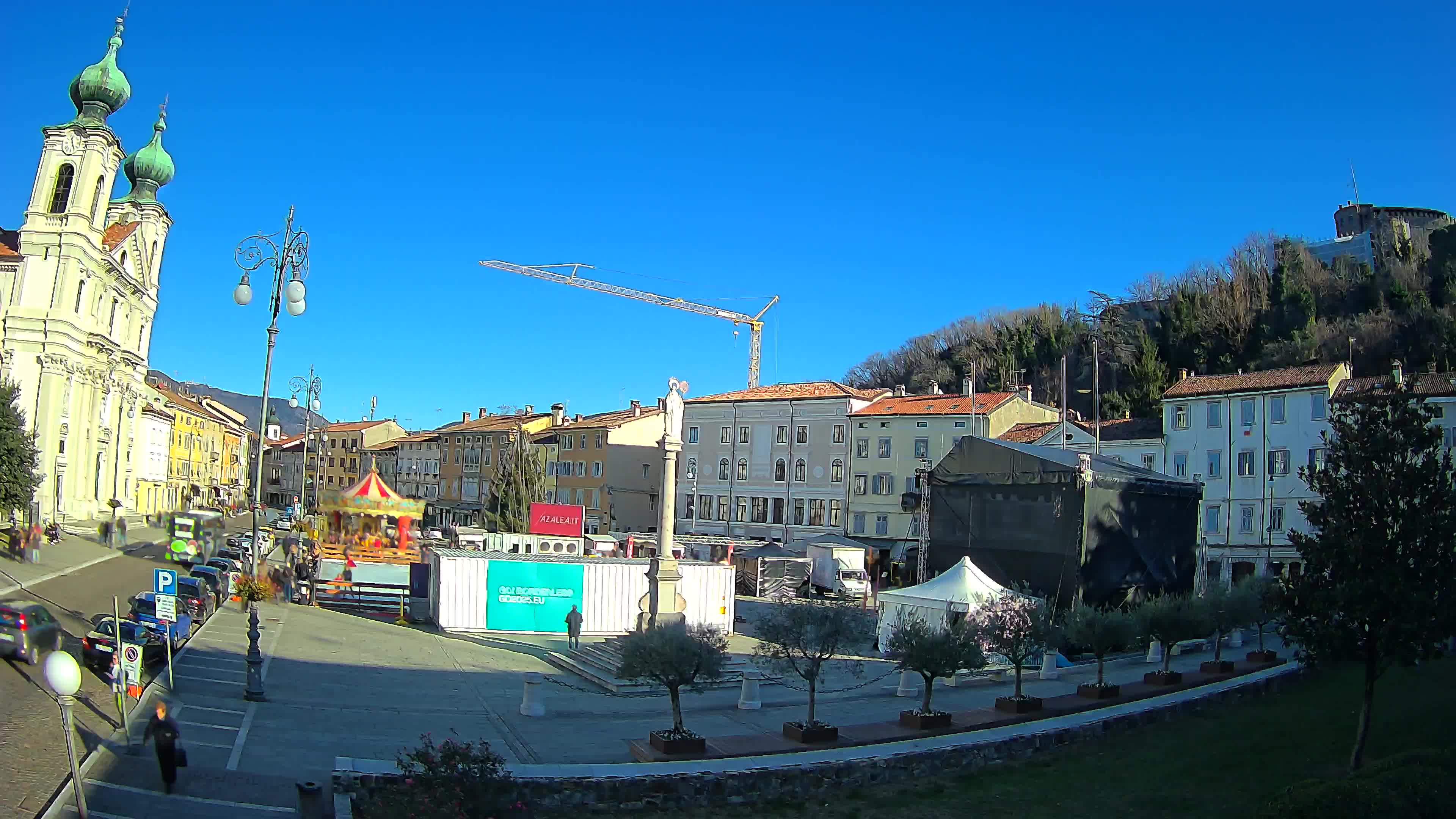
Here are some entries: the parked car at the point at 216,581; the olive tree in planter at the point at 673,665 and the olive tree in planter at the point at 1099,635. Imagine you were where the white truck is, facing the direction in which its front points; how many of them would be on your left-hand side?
0

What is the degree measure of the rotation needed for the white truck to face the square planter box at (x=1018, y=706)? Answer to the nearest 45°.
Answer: approximately 45° to its right

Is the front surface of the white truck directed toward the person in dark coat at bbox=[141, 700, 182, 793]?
no

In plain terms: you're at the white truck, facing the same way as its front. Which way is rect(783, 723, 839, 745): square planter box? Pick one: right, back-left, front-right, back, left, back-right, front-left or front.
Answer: front-right

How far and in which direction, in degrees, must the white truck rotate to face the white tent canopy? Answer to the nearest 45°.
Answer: approximately 45° to its right

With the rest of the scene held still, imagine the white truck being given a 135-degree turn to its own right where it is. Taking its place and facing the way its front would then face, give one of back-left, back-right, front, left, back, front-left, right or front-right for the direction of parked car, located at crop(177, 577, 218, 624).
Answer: front-left

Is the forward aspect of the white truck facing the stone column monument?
no

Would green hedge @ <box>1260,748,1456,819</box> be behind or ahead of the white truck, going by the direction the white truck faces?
ahead

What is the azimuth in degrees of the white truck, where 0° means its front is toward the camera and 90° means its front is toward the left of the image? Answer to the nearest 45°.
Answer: approximately 315°
